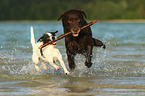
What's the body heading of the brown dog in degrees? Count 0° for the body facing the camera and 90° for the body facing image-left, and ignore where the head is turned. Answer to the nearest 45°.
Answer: approximately 0°
